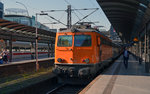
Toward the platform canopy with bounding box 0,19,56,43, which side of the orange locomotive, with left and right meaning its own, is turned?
right

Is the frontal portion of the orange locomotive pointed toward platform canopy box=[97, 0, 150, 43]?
no

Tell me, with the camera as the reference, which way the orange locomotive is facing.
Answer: facing the viewer and to the left of the viewer
